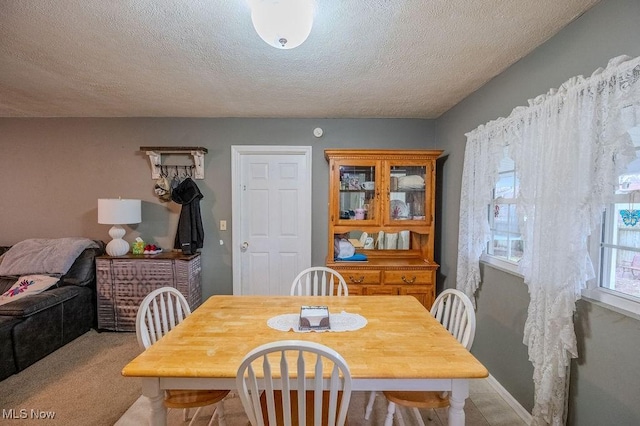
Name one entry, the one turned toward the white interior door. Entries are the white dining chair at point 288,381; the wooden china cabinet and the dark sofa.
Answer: the white dining chair

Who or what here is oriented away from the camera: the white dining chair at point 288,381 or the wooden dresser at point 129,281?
the white dining chair

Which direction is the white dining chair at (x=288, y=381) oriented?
away from the camera

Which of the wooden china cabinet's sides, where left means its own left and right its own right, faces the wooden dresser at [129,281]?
right

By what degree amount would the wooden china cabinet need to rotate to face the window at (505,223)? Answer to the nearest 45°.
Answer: approximately 45° to its left

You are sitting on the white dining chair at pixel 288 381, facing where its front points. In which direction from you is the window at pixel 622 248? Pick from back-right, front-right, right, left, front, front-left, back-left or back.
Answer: right

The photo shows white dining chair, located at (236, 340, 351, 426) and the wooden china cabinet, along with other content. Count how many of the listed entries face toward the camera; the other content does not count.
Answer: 1

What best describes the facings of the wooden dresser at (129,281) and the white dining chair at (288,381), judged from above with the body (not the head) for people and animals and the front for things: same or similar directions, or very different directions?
very different directions

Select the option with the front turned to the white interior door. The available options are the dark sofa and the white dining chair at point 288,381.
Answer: the white dining chair
